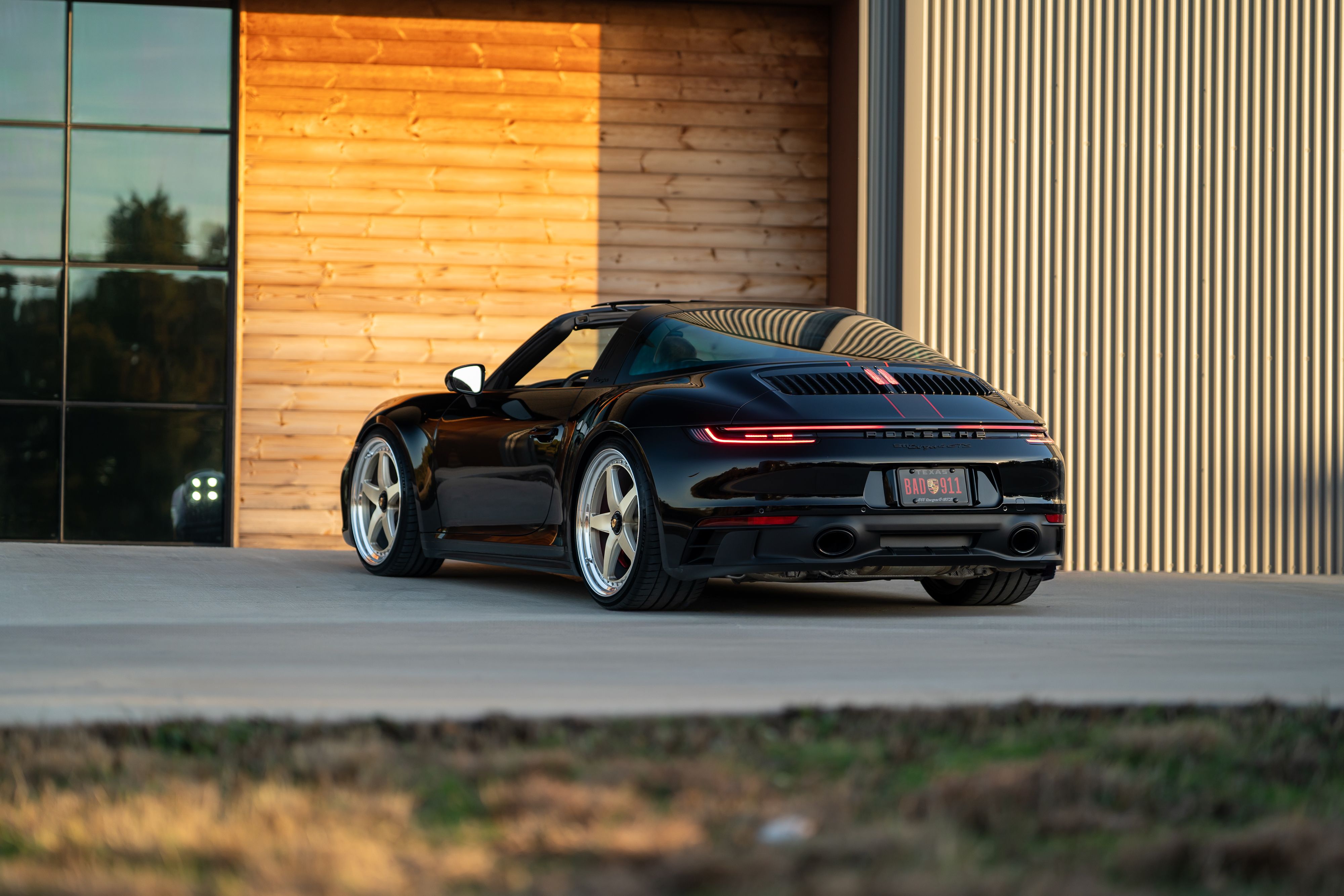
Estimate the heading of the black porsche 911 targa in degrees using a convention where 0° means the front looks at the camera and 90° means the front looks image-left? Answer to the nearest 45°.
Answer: approximately 135°

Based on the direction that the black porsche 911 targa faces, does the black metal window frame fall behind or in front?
in front
